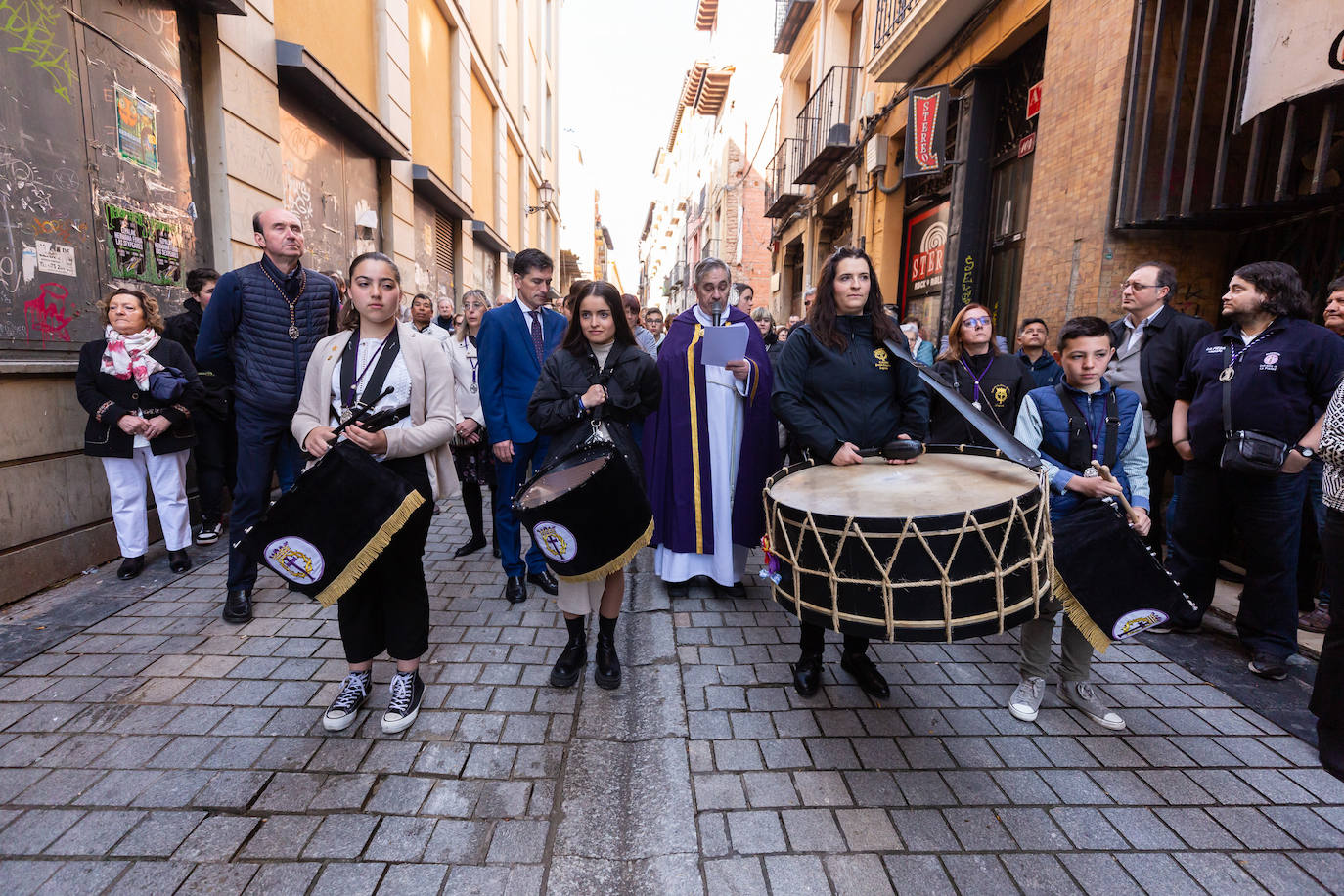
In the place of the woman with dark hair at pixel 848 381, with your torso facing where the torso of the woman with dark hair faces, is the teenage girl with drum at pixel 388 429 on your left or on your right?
on your right

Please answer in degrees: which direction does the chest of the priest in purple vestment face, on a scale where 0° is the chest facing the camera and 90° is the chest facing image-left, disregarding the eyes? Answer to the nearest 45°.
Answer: approximately 0°

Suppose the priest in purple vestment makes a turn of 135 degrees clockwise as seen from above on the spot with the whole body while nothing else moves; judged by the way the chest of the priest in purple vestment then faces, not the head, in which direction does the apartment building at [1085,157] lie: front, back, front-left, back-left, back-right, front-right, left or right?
right

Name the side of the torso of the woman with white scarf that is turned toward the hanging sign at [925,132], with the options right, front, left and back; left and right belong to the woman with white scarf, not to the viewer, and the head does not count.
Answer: left

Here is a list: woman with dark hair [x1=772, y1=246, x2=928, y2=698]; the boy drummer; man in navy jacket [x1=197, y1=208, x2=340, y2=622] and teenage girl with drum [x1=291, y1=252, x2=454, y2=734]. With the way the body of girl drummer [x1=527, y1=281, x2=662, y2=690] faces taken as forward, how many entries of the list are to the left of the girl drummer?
2

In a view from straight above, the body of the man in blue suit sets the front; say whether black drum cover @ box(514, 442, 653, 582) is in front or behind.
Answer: in front

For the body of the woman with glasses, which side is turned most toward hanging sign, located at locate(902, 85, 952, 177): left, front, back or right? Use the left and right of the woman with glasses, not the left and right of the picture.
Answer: back

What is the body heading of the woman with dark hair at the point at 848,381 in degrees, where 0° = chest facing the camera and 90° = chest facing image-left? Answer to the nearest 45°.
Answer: approximately 0°
